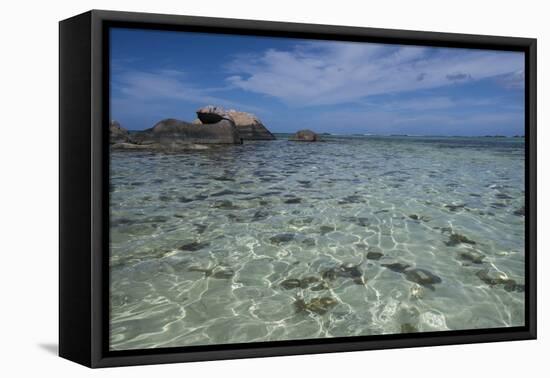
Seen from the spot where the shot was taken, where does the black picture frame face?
facing the viewer and to the right of the viewer
